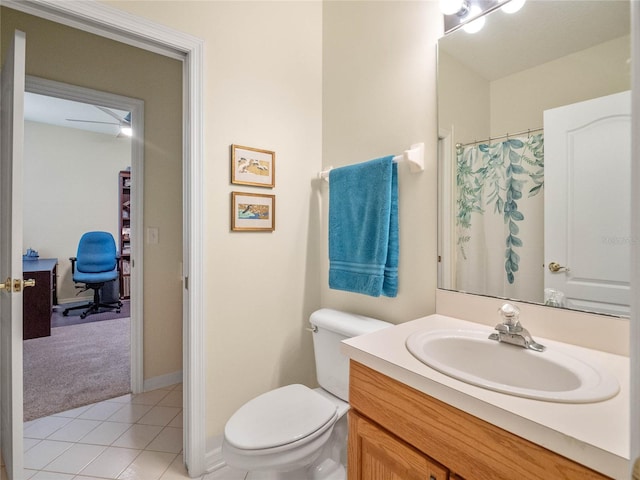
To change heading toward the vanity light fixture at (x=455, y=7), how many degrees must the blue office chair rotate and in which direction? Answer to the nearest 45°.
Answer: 0° — it already faces it

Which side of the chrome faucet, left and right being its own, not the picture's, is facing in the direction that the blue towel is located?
right

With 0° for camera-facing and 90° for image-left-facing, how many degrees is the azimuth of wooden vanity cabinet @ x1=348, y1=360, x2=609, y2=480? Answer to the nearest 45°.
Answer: approximately 45°

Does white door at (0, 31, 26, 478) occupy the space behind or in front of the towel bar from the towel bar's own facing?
in front

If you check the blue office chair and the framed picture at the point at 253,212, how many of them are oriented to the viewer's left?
0

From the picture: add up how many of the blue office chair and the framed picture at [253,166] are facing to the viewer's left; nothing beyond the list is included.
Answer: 0

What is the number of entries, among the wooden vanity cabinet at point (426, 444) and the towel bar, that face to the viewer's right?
0

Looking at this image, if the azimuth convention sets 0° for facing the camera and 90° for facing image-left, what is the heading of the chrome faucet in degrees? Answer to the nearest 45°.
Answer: approximately 45°

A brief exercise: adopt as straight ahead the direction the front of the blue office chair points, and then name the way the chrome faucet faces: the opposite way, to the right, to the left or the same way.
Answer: to the right

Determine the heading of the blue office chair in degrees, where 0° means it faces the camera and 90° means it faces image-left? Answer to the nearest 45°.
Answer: approximately 0°

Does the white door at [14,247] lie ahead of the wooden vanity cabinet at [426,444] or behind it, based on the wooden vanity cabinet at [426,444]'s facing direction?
ahead

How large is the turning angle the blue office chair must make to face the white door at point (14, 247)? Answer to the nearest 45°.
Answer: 0° — it already faces it
